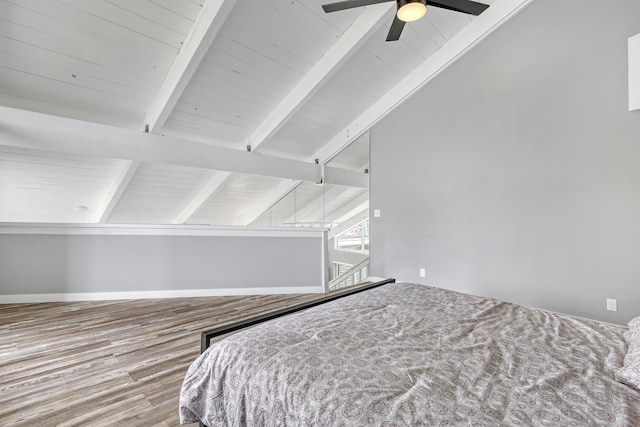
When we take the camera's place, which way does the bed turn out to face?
facing away from the viewer and to the left of the viewer
